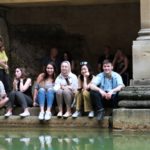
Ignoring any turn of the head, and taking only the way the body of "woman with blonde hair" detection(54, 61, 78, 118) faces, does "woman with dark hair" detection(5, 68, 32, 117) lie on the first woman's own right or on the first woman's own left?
on the first woman's own right

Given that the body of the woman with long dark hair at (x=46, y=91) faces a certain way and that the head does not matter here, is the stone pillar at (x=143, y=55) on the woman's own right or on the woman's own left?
on the woman's own left

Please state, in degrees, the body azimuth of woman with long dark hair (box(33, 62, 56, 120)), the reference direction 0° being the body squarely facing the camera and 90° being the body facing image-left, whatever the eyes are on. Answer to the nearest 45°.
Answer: approximately 0°

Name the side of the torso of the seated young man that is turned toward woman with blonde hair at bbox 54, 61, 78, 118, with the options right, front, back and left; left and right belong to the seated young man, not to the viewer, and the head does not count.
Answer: right

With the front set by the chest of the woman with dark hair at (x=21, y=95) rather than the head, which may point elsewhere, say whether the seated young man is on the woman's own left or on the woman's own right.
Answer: on the woman's own left

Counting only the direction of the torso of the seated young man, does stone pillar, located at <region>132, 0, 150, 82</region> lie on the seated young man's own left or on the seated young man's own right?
on the seated young man's own left

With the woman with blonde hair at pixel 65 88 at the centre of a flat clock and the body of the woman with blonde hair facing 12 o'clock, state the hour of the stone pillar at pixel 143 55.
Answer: The stone pillar is roughly at 9 o'clock from the woman with blonde hair.

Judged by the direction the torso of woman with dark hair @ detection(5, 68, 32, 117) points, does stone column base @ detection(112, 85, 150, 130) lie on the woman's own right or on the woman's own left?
on the woman's own left

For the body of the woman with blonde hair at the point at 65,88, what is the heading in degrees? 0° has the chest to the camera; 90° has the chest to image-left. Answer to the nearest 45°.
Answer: approximately 0°

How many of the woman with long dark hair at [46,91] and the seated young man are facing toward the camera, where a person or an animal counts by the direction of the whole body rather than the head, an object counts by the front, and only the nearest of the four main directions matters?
2

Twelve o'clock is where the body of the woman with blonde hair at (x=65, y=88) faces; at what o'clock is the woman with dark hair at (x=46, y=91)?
the woman with dark hair at (x=46, y=91) is roughly at 3 o'clock from the woman with blonde hair at (x=65, y=88).
